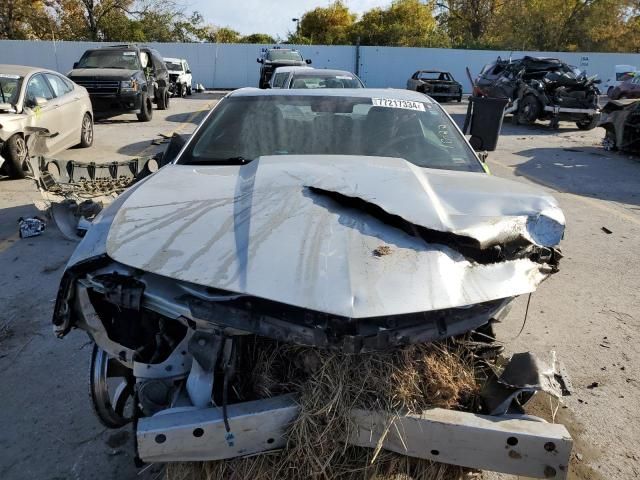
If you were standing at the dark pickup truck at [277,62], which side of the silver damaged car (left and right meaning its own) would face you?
back

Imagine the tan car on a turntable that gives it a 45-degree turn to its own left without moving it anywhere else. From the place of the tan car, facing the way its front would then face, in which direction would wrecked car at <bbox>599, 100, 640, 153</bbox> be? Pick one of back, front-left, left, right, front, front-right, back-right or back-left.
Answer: left

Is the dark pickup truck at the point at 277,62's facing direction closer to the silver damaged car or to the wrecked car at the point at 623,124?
the silver damaged car

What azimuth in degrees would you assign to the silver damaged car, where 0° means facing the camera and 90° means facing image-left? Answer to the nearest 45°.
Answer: approximately 0°

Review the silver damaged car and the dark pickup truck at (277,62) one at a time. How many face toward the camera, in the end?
2

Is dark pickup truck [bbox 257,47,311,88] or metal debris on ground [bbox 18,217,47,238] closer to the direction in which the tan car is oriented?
the metal debris on ground

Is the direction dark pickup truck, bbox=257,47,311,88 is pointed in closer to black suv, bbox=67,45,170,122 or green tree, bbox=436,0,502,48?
the black suv

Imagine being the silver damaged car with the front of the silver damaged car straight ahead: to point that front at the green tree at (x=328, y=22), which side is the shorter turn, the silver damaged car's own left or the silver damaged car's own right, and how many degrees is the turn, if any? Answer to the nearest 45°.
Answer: approximately 180°

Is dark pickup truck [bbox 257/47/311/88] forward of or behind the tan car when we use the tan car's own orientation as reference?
behind

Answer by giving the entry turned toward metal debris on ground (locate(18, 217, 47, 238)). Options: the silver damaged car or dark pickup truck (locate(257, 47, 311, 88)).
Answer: the dark pickup truck

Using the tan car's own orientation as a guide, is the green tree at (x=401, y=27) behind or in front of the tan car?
behind

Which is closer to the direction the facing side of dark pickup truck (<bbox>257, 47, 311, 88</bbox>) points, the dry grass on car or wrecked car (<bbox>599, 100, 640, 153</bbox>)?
the dry grass on car

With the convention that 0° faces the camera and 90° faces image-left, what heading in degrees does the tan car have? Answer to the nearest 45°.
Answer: approximately 45°

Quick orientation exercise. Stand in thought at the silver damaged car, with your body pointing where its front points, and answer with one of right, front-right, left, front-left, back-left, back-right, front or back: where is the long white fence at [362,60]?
back

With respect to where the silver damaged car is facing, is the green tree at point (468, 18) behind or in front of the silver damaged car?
behind

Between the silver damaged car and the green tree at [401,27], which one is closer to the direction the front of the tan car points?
the silver damaged car

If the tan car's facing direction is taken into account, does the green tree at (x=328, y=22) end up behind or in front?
behind

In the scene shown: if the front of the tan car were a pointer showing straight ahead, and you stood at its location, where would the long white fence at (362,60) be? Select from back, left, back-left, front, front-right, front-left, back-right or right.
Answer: back
